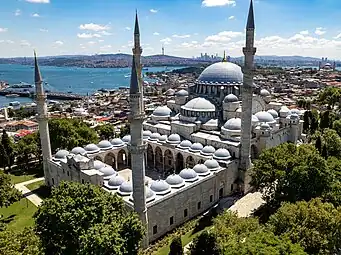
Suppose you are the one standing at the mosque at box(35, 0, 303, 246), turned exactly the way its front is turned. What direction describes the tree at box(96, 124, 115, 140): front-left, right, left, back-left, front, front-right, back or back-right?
right

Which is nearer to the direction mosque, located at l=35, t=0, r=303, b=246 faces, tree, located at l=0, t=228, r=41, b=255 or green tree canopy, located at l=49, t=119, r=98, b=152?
the tree

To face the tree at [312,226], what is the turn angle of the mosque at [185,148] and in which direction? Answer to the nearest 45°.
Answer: approximately 90° to its left

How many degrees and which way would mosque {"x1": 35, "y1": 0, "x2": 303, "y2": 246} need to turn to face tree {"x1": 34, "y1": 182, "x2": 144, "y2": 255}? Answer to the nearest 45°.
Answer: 0° — it already faces it

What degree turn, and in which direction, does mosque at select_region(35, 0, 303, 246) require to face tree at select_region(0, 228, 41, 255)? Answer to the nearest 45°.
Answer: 0° — it already faces it

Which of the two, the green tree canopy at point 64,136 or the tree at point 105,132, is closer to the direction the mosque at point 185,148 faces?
the green tree canopy

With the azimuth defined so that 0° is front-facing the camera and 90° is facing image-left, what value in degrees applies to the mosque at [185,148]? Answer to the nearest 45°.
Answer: approximately 45°

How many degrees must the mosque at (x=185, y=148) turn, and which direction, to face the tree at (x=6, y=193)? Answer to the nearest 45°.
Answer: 0° — it already faces it

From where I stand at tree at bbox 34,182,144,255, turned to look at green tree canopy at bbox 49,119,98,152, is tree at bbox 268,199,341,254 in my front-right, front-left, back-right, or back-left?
back-right
